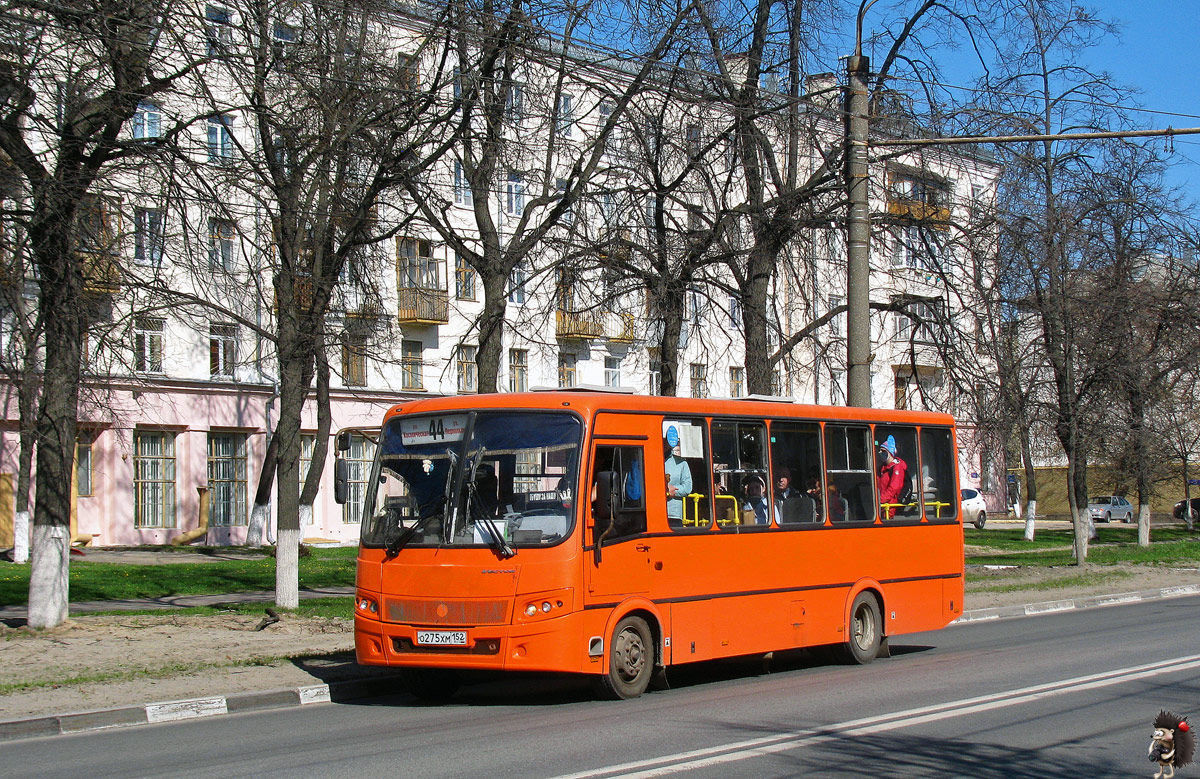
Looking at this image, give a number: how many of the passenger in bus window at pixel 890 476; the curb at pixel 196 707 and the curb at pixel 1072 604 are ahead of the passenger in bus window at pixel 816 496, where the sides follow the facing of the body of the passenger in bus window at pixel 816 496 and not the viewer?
1

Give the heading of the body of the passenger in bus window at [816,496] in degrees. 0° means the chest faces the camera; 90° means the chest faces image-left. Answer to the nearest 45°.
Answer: approximately 45°

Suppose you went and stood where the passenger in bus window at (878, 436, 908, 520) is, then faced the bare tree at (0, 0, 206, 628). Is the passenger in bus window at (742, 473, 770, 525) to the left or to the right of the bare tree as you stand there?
left

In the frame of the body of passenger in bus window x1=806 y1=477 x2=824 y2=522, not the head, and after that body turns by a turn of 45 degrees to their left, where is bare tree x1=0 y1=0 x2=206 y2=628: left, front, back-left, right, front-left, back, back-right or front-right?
right

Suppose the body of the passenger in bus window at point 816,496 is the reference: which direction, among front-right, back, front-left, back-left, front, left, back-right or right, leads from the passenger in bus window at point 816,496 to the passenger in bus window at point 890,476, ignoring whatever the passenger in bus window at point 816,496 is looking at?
back

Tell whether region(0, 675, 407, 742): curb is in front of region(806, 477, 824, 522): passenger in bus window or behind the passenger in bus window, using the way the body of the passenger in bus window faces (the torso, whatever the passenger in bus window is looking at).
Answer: in front

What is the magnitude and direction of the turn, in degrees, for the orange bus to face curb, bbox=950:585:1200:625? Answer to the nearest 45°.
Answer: approximately 180°

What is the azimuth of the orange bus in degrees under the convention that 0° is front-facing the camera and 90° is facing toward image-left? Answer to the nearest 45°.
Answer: approximately 45°

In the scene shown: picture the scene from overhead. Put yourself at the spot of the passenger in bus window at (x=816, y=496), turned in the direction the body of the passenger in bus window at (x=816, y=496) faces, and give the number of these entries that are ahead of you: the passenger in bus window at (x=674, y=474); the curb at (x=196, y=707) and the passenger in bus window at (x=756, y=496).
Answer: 3

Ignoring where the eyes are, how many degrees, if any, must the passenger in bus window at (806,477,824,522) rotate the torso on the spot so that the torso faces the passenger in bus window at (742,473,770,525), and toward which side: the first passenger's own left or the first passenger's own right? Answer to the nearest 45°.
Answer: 0° — they already face them

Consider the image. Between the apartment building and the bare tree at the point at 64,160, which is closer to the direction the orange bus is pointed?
the bare tree

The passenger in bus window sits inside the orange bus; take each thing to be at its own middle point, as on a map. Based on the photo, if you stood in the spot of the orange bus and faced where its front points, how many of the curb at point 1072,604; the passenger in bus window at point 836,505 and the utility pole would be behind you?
3

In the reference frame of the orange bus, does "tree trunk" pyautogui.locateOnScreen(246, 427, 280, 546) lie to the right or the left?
on its right

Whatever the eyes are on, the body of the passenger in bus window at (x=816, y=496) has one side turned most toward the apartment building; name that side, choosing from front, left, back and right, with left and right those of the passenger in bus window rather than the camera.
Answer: right

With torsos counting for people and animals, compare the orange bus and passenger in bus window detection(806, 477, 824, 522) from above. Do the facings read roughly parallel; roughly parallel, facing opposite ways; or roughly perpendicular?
roughly parallel
